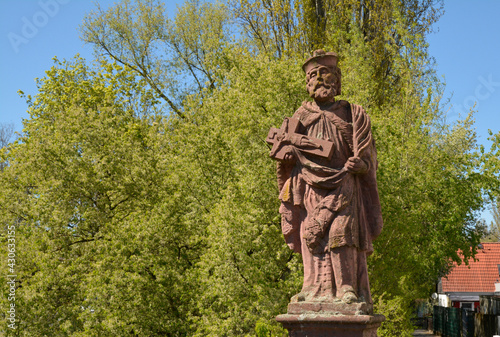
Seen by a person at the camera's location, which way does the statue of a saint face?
facing the viewer

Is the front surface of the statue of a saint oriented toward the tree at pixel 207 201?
no
